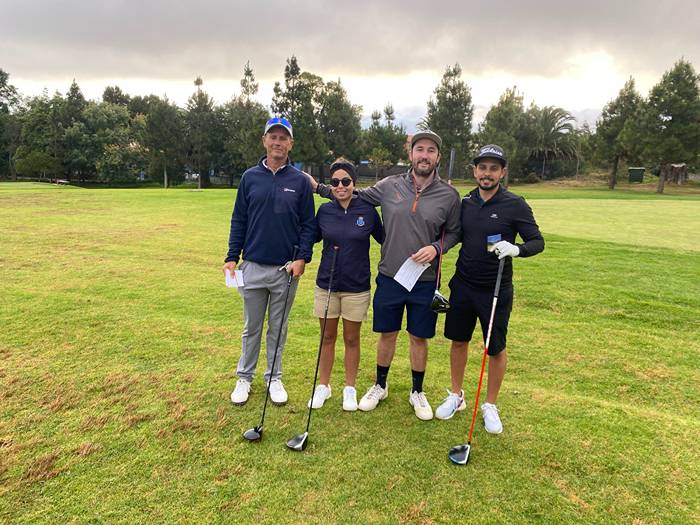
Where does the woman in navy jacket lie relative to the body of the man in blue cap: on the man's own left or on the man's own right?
on the man's own left

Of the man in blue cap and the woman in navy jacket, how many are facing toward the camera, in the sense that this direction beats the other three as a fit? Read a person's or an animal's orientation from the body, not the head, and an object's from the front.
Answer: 2

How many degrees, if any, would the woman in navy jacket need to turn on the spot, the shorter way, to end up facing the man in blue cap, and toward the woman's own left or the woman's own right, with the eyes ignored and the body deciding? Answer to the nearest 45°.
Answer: approximately 90° to the woman's own right

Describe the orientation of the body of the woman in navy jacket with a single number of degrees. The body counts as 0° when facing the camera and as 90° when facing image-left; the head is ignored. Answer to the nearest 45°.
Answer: approximately 0°
